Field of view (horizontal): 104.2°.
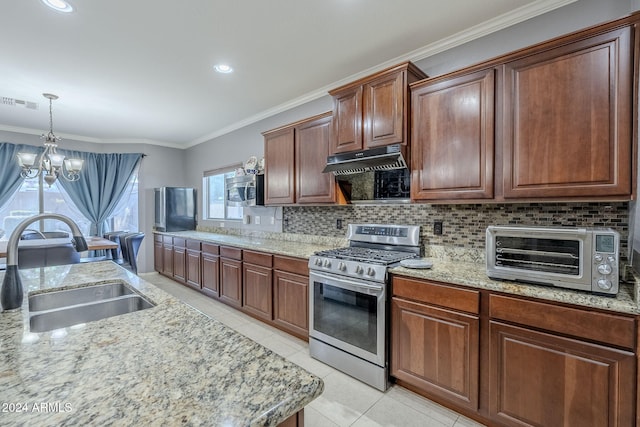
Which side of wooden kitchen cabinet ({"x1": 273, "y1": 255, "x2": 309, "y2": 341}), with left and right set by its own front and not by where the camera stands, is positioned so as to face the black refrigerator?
right

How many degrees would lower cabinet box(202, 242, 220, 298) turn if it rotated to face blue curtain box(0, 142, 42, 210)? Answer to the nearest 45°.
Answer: approximately 90° to its right

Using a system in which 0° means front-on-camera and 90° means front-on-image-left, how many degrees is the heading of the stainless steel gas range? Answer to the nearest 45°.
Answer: approximately 45°

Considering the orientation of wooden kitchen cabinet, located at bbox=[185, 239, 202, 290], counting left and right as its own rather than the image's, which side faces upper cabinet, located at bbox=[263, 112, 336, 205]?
left

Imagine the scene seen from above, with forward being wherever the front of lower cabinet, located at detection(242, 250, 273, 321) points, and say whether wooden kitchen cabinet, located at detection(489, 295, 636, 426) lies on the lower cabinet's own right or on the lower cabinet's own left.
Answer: on the lower cabinet's own left

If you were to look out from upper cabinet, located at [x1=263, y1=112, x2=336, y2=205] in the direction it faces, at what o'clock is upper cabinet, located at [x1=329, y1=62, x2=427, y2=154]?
upper cabinet, located at [x1=329, y1=62, x2=427, y2=154] is roughly at 9 o'clock from upper cabinet, located at [x1=263, y1=112, x2=336, y2=205].

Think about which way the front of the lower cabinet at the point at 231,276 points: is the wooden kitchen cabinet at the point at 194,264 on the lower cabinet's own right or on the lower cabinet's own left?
on the lower cabinet's own right

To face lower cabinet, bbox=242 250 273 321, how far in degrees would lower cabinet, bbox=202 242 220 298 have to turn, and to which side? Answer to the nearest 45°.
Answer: approximately 90° to its left

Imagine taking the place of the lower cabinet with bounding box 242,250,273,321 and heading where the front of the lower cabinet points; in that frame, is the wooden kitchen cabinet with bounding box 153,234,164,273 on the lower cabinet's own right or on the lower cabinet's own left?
on the lower cabinet's own right

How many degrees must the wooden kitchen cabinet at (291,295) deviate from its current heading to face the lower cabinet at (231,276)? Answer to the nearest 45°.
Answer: approximately 90° to its right

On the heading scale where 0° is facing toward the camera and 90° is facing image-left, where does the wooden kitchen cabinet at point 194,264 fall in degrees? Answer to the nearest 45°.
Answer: approximately 45°

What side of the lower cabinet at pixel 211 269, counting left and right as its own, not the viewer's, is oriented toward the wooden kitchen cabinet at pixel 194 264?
right

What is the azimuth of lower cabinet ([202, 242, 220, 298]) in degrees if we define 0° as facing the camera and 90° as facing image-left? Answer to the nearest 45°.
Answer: approximately 45°

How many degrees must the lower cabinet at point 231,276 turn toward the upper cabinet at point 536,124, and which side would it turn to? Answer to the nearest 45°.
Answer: approximately 90° to its left
